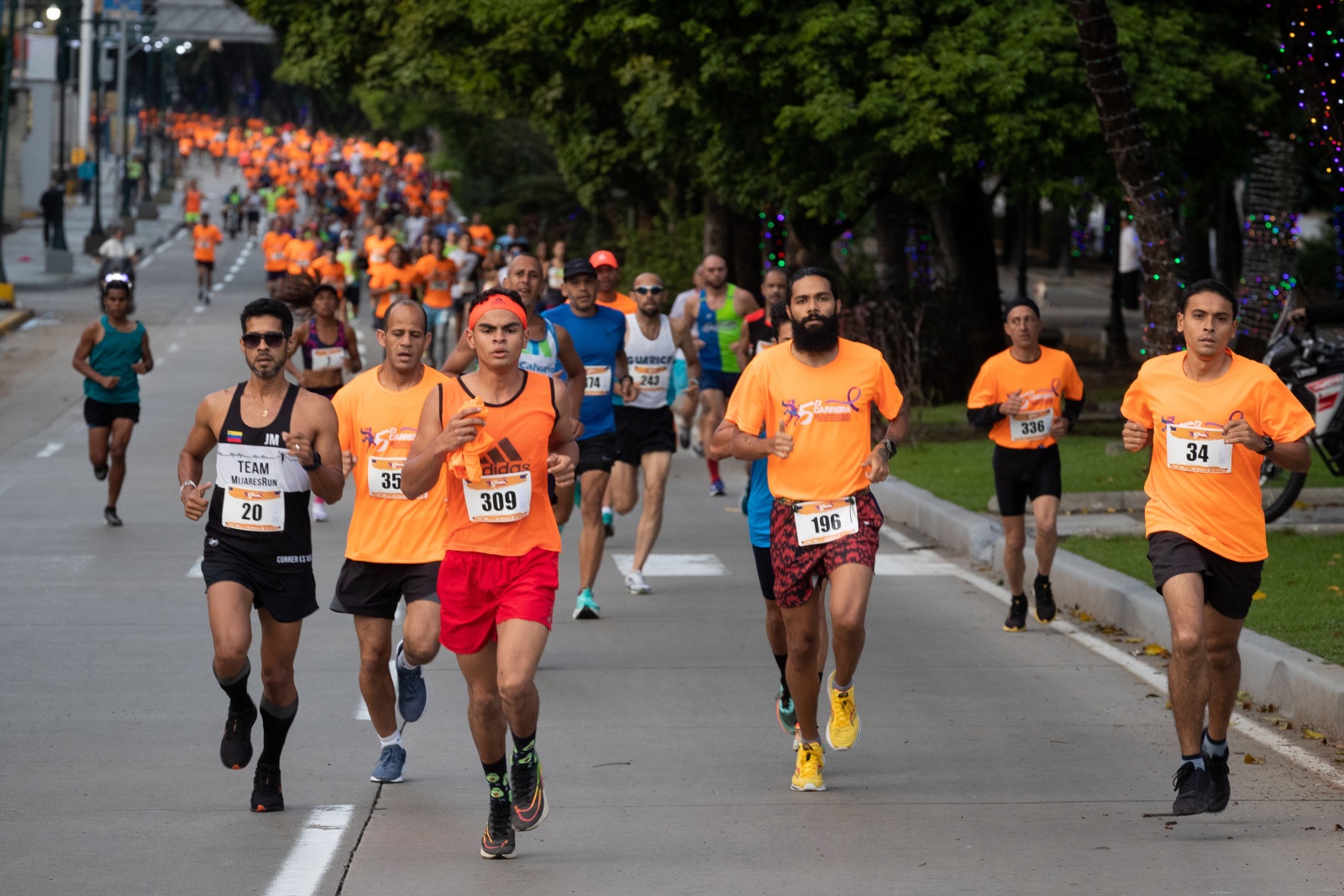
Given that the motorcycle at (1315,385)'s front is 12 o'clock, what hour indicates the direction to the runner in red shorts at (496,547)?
The runner in red shorts is roughly at 11 o'clock from the motorcycle.

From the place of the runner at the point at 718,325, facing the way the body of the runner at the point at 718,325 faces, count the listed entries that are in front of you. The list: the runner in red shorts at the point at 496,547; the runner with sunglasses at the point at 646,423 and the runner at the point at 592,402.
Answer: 3

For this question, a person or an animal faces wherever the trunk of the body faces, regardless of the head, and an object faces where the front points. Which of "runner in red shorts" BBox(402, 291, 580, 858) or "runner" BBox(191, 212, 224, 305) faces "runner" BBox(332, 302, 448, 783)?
"runner" BBox(191, 212, 224, 305)
